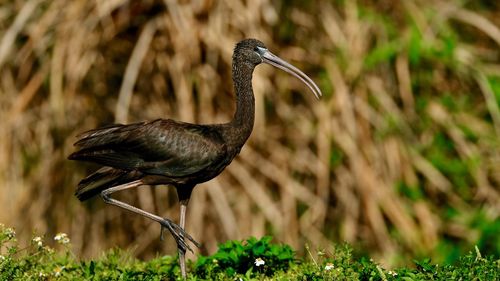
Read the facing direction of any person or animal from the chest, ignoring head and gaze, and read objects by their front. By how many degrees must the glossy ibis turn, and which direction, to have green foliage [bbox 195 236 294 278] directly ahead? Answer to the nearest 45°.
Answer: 0° — it already faces it

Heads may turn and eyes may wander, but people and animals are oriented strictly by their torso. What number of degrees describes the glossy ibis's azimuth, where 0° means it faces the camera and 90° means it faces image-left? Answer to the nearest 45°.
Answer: approximately 270°

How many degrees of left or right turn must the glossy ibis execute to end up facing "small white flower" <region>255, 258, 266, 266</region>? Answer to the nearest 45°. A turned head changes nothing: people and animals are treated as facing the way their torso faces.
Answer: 0° — it already faces it
